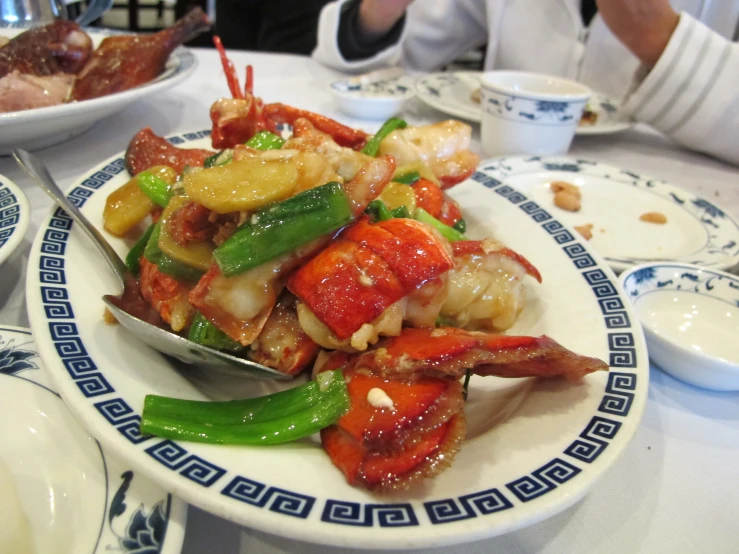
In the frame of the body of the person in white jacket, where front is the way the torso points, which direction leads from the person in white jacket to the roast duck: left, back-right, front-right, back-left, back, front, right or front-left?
front-right

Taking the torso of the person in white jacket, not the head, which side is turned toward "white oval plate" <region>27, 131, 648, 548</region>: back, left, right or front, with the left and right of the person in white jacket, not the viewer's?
front

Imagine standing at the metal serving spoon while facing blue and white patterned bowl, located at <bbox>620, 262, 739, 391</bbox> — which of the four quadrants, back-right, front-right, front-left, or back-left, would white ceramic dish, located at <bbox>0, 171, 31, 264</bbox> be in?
back-left

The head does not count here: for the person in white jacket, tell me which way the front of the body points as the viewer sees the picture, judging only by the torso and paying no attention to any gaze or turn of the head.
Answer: toward the camera

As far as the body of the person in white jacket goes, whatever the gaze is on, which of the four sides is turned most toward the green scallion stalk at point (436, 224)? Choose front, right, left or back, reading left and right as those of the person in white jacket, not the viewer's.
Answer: front

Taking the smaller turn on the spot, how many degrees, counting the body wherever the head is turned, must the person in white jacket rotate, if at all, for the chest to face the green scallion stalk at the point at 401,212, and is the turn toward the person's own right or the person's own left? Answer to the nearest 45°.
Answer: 0° — they already face it

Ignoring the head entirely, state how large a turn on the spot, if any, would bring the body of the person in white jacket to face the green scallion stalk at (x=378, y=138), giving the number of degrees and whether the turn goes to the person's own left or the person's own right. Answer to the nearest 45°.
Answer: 0° — they already face it

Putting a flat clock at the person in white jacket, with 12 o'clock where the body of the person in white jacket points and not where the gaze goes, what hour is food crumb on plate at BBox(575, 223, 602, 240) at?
The food crumb on plate is roughly at 12 o'clock from the person in white jacket.
